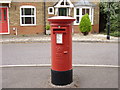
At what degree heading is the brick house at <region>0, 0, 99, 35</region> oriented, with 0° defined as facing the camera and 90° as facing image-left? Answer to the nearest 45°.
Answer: approximately 0°

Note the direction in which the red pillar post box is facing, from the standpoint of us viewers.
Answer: facing the viewer
